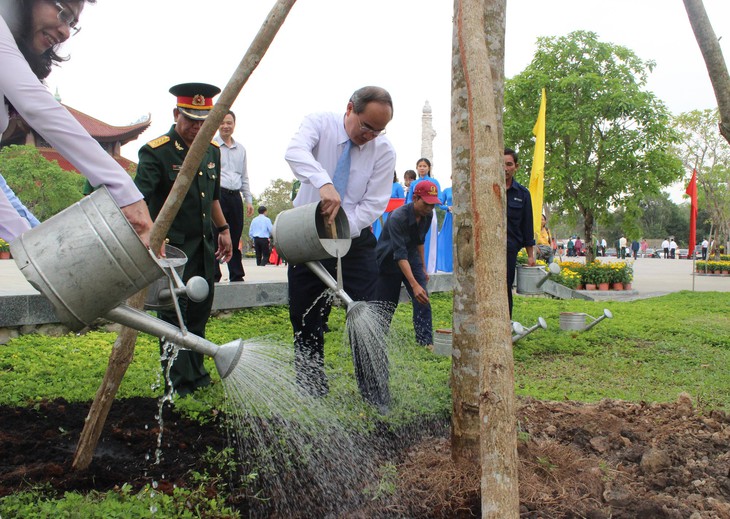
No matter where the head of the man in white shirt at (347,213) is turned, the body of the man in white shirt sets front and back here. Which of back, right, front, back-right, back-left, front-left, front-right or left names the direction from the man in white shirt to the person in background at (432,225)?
back

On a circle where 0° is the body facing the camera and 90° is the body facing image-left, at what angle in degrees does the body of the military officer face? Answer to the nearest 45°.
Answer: approximately 315°

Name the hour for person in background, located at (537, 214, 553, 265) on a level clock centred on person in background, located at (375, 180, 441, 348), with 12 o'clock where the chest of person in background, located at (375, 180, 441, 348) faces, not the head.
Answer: person in background, located at (537, 214, 553, 265) is roughly at 8 o'clock from person in background, located at (375, 180, 441, 348).

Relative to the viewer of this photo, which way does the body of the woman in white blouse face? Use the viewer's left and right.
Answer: facing to the right of the viewer

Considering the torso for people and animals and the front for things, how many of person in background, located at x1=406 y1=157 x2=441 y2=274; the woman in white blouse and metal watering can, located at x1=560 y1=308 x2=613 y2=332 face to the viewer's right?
2

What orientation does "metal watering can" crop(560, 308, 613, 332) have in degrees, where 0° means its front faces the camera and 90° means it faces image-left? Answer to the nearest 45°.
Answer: approximately 270°

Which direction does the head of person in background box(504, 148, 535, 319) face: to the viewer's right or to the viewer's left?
to the viewer's left

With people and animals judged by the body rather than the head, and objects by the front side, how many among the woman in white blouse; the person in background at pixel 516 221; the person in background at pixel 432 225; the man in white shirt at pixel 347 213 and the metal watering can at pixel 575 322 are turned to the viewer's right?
2

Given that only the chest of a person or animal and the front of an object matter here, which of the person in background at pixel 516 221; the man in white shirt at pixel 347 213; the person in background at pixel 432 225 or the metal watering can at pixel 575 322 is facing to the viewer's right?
the metal watering can

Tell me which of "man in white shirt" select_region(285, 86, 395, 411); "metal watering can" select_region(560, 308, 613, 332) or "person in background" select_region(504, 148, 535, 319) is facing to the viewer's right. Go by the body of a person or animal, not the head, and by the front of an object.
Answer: the metal watering can

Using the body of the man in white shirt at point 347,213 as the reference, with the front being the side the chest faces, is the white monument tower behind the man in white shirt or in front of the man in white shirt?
behind

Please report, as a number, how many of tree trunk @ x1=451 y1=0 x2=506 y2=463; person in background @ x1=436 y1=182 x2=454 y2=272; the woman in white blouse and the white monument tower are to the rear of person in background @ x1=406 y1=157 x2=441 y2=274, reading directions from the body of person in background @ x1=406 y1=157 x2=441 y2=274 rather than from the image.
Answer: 2

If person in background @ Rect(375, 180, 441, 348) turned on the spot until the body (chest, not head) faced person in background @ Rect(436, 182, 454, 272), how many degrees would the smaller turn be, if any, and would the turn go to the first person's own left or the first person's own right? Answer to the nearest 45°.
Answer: approximately 135° to the first person's own left
